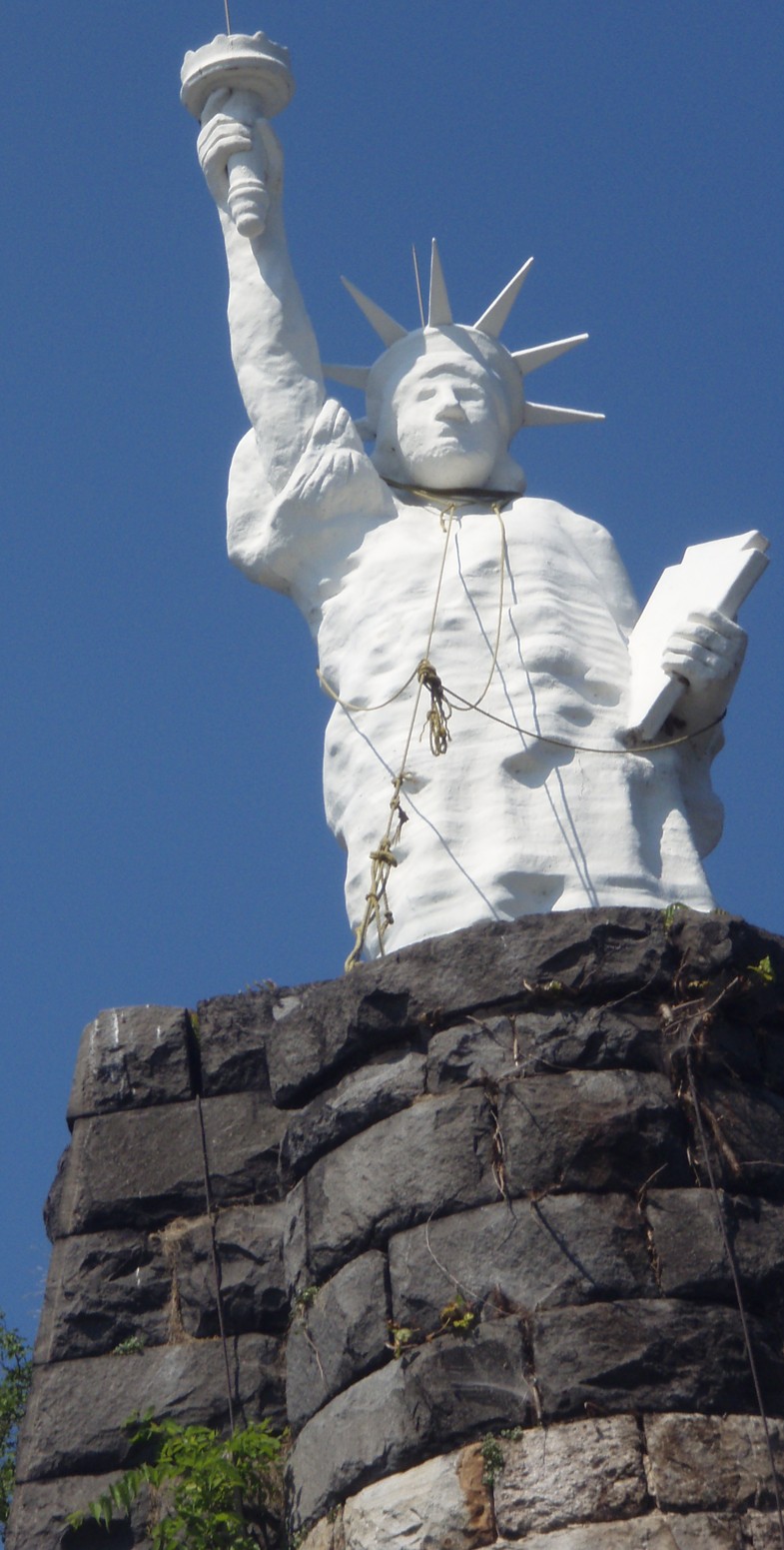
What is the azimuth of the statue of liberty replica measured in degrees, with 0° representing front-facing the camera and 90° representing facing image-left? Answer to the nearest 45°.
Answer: approximately 0°

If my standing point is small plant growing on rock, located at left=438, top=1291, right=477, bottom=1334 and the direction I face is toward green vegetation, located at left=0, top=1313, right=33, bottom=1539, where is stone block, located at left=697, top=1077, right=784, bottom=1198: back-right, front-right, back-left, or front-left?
back-right
